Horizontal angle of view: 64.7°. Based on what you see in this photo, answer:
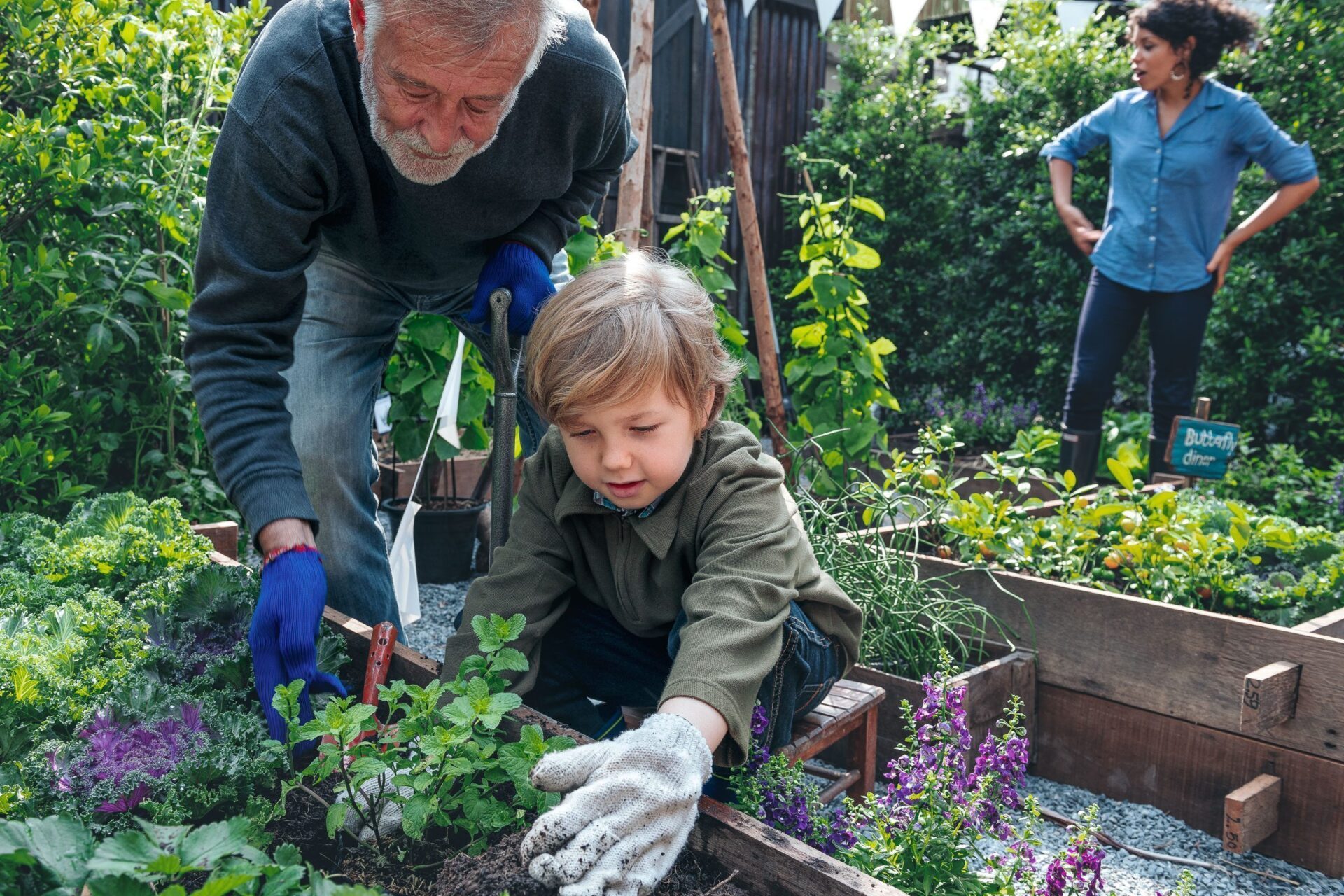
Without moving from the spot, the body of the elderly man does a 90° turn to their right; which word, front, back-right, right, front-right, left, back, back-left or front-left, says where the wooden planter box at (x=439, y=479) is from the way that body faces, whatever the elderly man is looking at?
right

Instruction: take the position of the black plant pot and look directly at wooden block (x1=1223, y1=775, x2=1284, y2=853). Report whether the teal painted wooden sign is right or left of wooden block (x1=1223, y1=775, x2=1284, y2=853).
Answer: left

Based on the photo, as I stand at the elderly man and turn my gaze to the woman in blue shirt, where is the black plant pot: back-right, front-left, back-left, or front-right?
front-left

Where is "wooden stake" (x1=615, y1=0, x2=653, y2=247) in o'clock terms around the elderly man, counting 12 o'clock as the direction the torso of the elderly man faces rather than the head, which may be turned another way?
The wooden stake is roughly at 7 o'clock from the elderly man.

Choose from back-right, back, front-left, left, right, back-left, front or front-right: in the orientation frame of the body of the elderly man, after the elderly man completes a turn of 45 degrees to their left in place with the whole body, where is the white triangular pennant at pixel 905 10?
left

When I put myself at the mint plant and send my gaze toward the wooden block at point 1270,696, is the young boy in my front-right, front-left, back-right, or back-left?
front-left

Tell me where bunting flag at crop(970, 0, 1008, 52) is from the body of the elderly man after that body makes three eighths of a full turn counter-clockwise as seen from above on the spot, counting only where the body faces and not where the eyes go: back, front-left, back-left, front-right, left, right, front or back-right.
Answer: front

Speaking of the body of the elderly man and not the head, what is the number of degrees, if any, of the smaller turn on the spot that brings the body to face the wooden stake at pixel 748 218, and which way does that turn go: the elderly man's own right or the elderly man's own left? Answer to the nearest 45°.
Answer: approximately 135° to the elderly man's own left

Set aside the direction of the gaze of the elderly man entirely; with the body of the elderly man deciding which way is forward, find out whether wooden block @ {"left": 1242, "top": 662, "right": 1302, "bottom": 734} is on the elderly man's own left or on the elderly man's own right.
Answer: on the elderly man's own left

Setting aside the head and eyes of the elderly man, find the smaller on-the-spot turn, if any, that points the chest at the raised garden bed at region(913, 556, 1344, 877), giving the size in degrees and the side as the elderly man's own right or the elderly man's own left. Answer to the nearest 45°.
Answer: approximately 90° to the elderly man's own left

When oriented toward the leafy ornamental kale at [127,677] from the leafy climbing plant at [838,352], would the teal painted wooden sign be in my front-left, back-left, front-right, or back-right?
back-left

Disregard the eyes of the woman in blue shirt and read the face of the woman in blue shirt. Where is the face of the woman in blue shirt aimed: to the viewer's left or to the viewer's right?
to the viewer's left

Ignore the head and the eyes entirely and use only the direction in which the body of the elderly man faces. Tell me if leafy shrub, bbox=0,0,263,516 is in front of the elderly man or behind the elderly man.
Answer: behind

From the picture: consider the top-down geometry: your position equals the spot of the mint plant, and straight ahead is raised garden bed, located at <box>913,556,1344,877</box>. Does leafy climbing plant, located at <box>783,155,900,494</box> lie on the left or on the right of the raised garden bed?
left

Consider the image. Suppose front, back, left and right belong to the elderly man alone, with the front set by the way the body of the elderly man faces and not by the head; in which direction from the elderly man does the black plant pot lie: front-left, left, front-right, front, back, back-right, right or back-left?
back

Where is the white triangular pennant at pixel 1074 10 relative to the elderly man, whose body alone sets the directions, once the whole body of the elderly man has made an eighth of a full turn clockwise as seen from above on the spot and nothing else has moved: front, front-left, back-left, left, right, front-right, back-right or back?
back

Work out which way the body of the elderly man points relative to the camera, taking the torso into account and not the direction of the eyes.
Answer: toward the camera

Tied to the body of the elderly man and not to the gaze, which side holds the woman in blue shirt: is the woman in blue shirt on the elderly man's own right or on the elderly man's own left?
on the elderly man's own left
